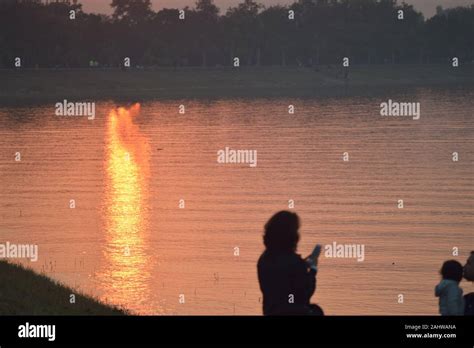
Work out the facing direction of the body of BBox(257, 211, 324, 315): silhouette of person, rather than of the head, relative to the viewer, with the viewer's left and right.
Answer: facing away from the viewer and to the right of the viewer

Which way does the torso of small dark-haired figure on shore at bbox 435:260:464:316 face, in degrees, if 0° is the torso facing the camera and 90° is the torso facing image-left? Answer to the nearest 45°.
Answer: approximately 180°
